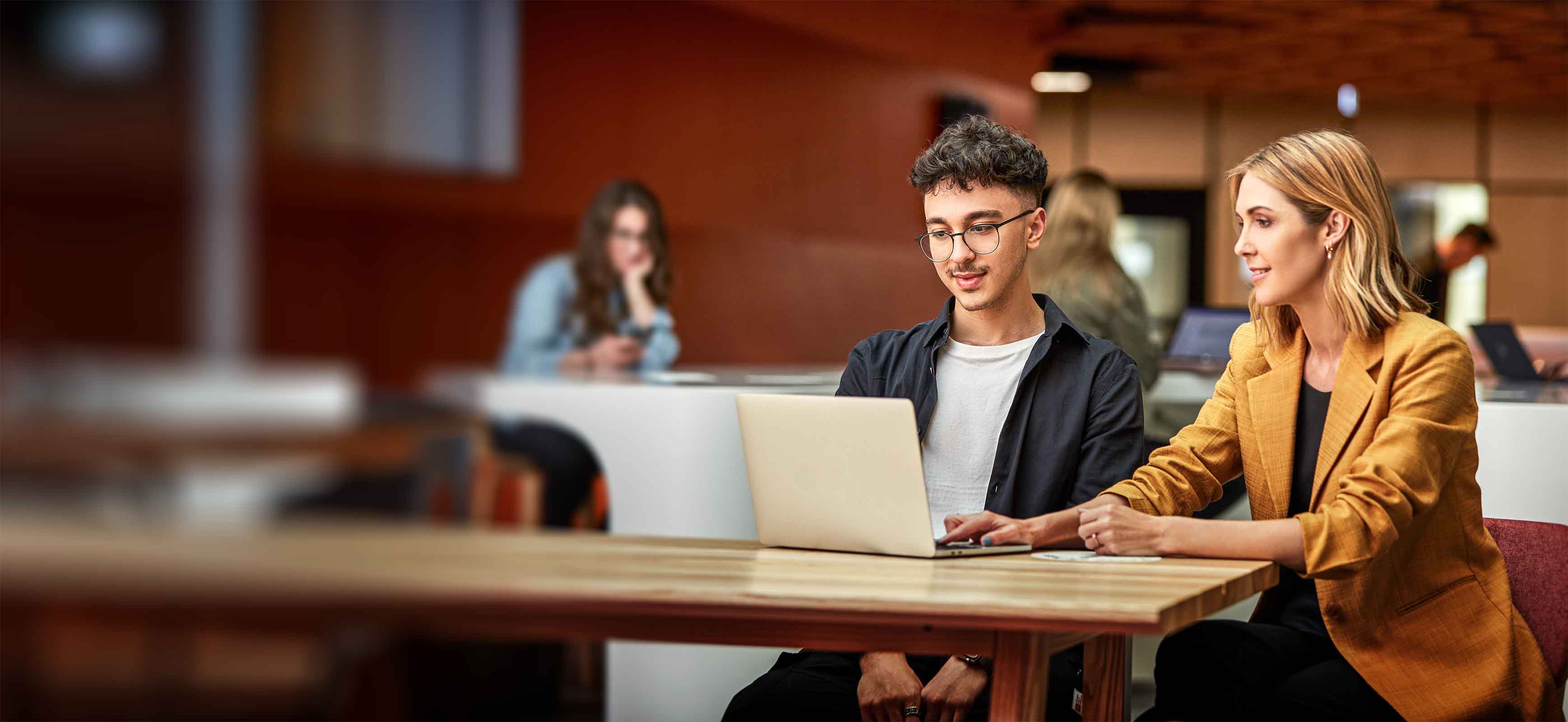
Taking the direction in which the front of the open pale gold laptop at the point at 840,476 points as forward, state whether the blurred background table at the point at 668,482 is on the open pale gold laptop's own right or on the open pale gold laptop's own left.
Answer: on the open pale gold laptop's own left

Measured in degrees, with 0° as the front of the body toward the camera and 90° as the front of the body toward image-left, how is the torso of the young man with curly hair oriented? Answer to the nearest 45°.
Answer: approximately 45°

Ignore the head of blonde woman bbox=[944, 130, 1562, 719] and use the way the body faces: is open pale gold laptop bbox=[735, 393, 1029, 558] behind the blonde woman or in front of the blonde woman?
in front

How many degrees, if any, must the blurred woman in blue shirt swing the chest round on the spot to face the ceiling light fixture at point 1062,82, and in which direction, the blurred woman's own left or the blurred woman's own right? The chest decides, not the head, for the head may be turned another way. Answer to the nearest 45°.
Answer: approximately 90° to the blurred woman's own left

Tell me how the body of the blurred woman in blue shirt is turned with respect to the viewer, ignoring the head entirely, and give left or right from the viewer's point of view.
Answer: facing the viewer and to the right of the viewer

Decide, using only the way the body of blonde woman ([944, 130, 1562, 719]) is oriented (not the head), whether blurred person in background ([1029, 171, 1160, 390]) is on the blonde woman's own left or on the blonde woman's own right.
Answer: on the blonde woman's own right

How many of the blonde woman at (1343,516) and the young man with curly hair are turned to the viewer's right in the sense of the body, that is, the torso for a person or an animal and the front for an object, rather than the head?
0

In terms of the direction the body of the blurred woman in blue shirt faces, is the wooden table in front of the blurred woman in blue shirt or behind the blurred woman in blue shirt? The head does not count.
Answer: in front

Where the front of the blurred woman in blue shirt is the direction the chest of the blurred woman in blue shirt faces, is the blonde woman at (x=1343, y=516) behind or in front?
in front

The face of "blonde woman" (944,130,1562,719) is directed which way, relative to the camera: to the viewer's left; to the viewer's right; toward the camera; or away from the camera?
to the viewer's left

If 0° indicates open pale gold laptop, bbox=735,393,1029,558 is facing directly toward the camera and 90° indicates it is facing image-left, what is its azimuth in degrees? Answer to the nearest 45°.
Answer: approximately 225°

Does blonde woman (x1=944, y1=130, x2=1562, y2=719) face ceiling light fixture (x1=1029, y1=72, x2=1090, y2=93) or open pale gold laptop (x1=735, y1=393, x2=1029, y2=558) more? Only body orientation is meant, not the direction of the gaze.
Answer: the open pale gold laptop

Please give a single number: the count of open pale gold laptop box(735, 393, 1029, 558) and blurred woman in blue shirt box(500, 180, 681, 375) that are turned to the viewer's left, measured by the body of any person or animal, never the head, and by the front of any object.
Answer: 0
